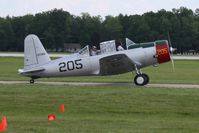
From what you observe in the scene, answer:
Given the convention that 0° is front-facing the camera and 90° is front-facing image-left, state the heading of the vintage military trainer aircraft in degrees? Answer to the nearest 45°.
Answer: approximately 270°
